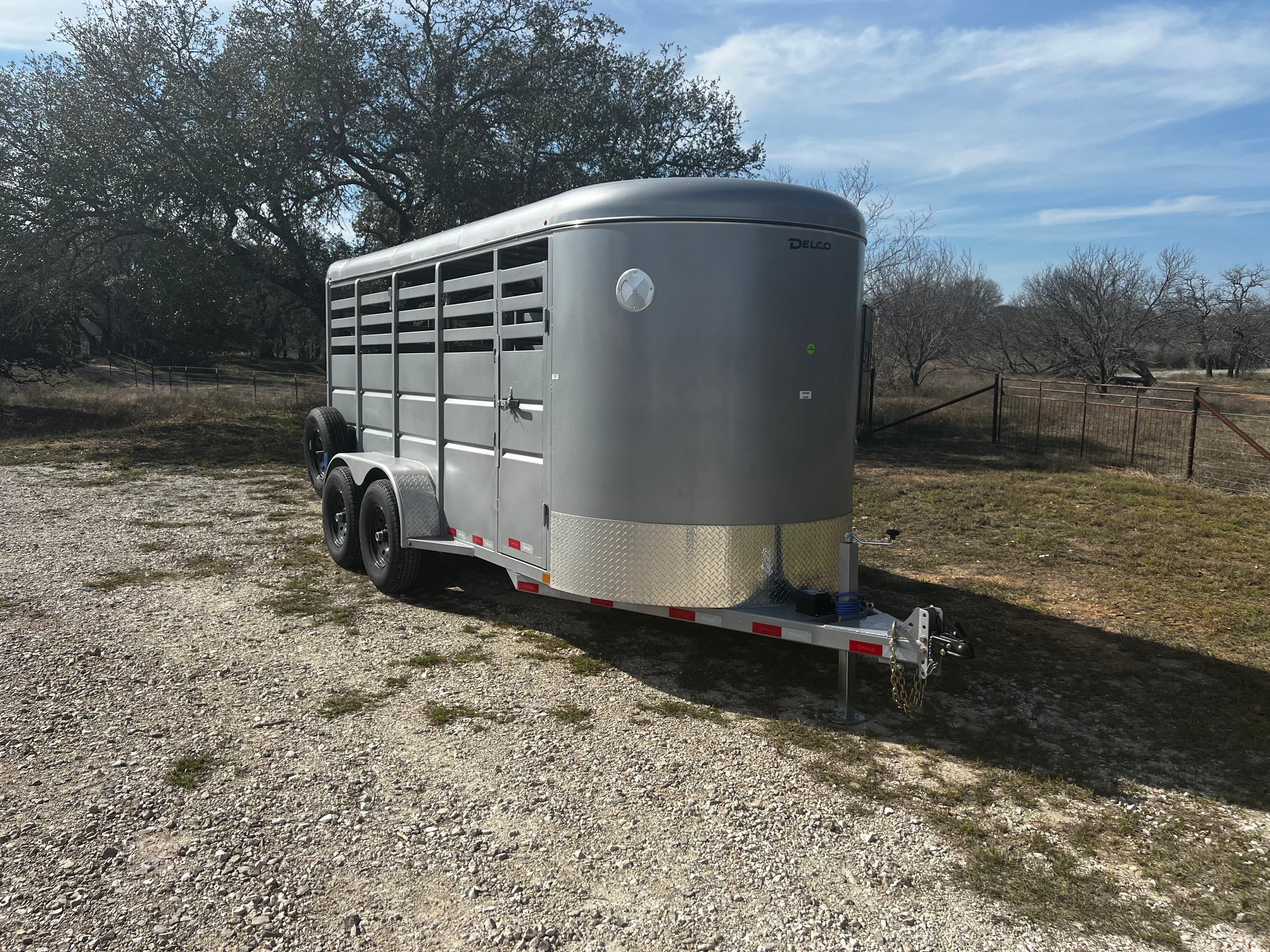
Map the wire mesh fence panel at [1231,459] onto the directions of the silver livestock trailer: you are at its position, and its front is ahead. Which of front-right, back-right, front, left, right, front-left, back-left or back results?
left

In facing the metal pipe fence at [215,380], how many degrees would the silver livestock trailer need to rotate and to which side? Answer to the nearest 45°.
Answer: approximately 180°

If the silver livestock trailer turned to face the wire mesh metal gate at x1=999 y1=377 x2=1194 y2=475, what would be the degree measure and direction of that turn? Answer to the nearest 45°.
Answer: approximately 90° to its left

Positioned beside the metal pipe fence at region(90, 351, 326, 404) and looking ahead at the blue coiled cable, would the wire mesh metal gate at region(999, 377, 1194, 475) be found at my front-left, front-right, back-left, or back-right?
front-left

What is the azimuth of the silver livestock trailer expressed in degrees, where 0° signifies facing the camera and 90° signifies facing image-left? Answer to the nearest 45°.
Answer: approximately 315°
